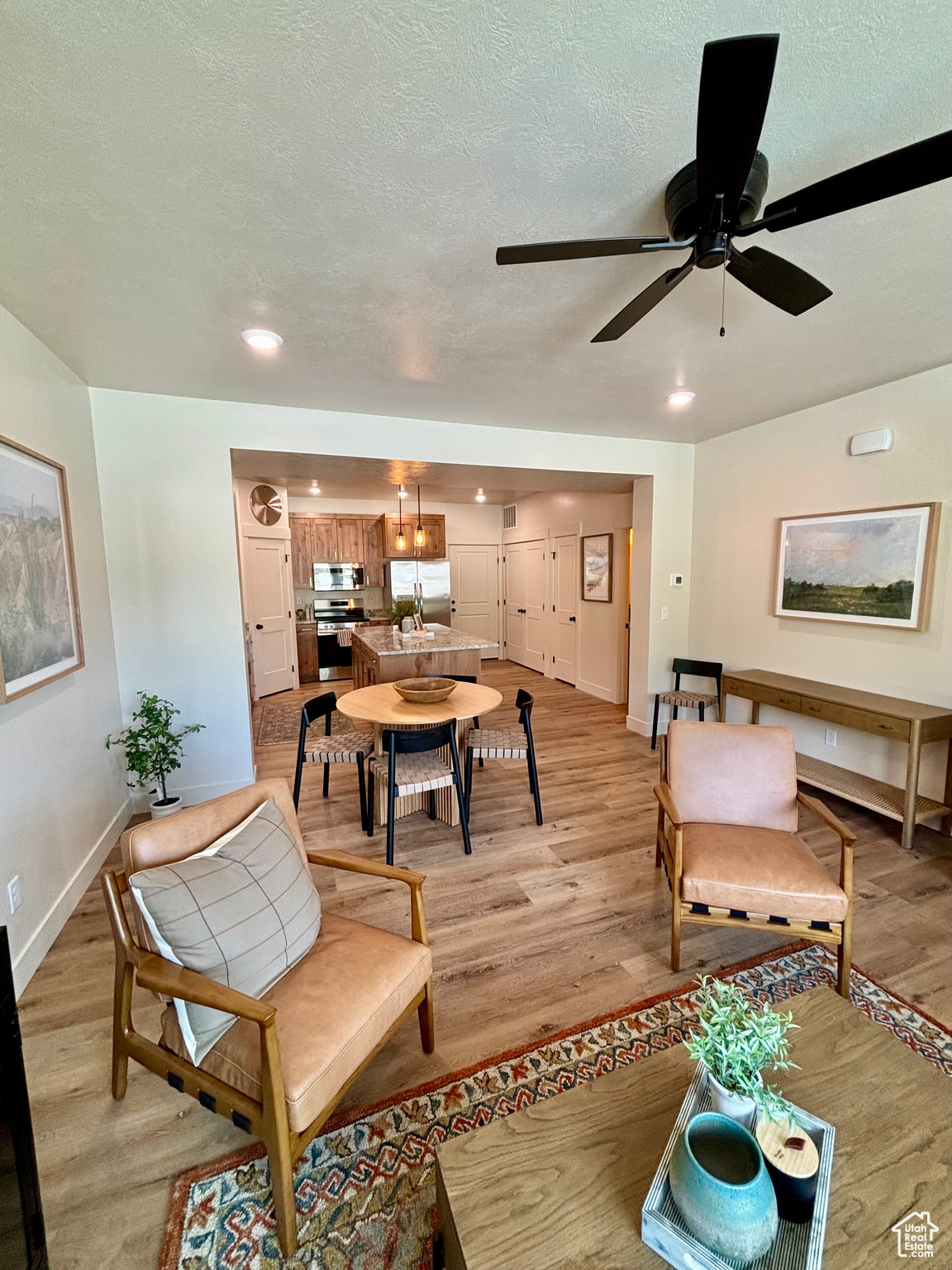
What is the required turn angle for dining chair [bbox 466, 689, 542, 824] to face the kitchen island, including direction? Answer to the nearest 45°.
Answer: approximately 45° to its right

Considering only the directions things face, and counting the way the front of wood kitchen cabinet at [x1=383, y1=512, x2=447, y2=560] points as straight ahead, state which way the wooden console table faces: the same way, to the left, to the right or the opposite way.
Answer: to the right

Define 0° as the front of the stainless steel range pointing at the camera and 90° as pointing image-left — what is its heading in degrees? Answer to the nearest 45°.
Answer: approximately 0°

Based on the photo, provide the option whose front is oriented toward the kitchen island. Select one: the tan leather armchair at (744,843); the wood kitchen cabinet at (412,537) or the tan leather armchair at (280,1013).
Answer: the wood kitchen cabinet

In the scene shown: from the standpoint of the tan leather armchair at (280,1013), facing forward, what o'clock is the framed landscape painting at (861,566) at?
The framed landscape painting is roughly at 10 o'clock from the tan leather armchair.

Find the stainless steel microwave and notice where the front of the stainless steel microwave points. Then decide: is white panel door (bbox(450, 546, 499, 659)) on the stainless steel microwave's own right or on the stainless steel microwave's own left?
on the stainless steel microwave's own left

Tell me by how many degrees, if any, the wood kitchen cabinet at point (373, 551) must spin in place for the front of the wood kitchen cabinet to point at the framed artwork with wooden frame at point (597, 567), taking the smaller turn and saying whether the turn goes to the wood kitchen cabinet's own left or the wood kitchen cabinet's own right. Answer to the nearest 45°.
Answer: approximately 45° to the wood kitchen cabinet's own left

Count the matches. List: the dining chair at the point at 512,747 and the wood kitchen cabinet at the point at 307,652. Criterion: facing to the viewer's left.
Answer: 1

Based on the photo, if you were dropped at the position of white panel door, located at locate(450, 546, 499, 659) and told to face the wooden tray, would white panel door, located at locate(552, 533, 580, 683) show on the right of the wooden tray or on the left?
left

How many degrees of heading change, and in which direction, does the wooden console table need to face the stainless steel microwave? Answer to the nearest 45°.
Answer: approximately 45° to its right

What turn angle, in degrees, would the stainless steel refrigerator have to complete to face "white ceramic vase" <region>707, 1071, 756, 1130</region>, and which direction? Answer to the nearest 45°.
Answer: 0° — it already faces it

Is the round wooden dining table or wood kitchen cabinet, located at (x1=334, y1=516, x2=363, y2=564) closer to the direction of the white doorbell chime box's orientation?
the round wooden dining table
